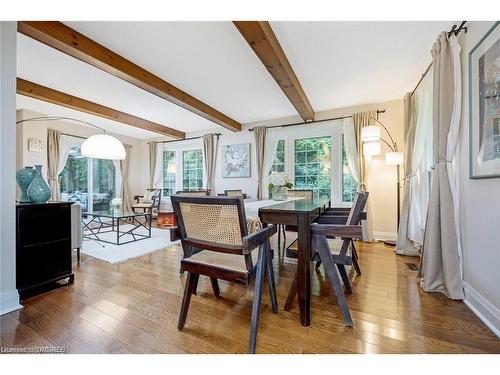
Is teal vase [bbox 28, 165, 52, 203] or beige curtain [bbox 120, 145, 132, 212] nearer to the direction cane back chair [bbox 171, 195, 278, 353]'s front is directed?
the beige curtain

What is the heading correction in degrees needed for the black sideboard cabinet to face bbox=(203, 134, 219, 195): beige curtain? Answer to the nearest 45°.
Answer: approximately 90° to its left

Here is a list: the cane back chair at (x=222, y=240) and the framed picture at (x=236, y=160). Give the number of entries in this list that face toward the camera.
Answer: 1

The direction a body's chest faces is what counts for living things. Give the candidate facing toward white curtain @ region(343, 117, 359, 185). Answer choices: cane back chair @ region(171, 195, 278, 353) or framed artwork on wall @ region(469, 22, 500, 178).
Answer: the cane back chair

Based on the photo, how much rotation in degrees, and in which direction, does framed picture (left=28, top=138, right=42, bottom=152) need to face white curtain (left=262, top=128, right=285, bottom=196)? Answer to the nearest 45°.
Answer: approximately 45° to its left

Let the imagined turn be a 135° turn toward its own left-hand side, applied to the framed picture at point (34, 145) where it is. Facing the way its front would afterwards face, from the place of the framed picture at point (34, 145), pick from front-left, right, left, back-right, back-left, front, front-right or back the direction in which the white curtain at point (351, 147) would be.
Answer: right

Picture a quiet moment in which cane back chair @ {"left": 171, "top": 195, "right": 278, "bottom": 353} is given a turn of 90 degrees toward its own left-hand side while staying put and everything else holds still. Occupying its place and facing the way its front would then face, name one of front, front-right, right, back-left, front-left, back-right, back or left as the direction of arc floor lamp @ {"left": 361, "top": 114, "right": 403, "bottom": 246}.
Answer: right

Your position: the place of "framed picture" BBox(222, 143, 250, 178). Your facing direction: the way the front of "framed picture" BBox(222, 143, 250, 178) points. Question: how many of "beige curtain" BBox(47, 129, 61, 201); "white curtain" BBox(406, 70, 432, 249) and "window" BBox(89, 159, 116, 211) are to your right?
2

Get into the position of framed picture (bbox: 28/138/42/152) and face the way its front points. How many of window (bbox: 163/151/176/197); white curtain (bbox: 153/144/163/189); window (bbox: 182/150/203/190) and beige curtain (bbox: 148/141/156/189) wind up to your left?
4

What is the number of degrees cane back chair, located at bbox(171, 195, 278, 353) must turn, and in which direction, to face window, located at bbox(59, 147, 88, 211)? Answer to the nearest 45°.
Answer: approximately 90° to its left

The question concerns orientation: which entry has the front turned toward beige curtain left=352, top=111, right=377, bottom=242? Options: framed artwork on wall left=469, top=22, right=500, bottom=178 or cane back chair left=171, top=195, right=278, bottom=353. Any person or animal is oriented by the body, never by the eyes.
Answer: the cane back chair

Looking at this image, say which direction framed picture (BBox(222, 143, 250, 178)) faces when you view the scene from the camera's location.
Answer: facing the viewer

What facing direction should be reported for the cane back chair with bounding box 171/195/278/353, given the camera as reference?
facing away from the viewer and to the right of the viewer

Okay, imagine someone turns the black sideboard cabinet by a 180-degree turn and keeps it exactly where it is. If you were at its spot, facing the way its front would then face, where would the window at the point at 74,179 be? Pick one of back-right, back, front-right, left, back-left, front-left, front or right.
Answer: front-right
